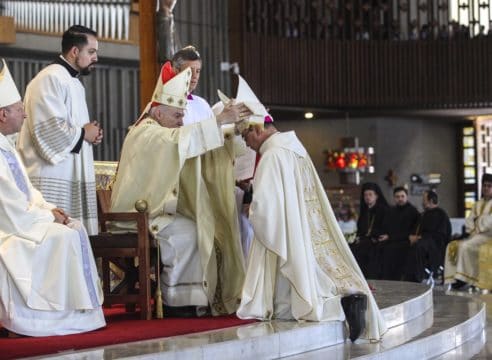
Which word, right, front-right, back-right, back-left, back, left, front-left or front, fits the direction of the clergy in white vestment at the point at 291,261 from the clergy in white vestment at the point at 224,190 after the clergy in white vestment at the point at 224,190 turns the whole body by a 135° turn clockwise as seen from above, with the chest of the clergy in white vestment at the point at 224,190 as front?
back-left

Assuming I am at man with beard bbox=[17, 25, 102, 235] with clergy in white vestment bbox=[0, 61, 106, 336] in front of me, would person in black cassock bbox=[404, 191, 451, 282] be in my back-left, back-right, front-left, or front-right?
back-left

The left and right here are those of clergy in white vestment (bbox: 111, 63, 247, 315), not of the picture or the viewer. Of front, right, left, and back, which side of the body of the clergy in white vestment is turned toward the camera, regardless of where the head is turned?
right

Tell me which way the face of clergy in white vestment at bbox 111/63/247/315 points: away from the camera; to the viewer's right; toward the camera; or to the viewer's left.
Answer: to the viewer's right

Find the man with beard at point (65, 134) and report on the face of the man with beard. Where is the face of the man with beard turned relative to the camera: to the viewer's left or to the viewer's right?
to the viewer's right

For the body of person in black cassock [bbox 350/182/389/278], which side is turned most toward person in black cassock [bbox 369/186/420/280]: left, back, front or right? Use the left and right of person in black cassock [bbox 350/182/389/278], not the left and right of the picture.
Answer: left

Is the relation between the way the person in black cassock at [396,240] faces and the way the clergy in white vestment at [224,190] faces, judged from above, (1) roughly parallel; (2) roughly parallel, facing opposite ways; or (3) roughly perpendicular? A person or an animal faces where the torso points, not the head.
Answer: roughly perpendicular

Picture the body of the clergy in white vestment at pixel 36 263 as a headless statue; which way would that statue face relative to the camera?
to the viewer's right

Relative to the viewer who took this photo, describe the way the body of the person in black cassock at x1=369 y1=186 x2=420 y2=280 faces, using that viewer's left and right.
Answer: facing the viewer and to the left of the viewer

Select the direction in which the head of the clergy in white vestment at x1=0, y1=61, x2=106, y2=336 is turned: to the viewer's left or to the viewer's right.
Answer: to the viewer's right

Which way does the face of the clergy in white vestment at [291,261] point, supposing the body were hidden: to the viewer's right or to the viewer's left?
to the viewer's left

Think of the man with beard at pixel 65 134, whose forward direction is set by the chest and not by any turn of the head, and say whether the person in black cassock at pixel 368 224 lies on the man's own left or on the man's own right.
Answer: on the man's own left

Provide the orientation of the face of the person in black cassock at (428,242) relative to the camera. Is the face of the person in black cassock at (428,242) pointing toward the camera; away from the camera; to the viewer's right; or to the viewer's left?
to the viewer's left

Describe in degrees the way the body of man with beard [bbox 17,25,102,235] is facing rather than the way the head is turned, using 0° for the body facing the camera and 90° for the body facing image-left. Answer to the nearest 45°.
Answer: approximately 270°
